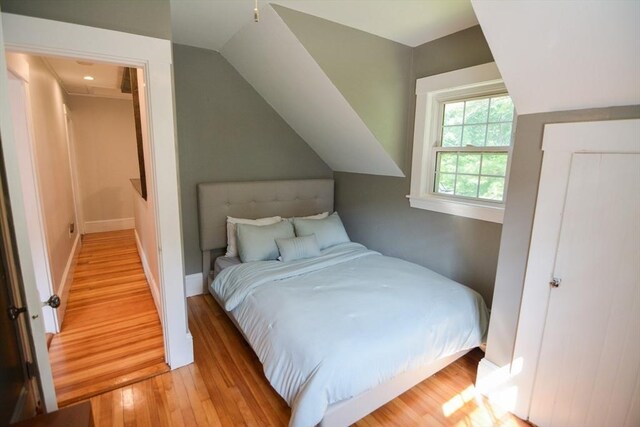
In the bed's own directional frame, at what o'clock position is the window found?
The window is roughly at 9 o'clock from the bed.

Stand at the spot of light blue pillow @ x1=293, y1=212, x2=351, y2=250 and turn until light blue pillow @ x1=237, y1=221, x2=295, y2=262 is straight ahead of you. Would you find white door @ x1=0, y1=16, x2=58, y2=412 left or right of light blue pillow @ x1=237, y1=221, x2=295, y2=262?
left

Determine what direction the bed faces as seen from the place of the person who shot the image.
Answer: facing the viewer and to the right of the viewer

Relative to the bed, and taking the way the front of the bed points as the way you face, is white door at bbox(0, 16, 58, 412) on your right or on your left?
on your right

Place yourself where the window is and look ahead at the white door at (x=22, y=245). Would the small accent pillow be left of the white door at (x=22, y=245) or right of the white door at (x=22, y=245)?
right

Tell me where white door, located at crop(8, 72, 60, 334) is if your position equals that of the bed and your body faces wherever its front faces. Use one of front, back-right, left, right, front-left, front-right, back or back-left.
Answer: back-right
